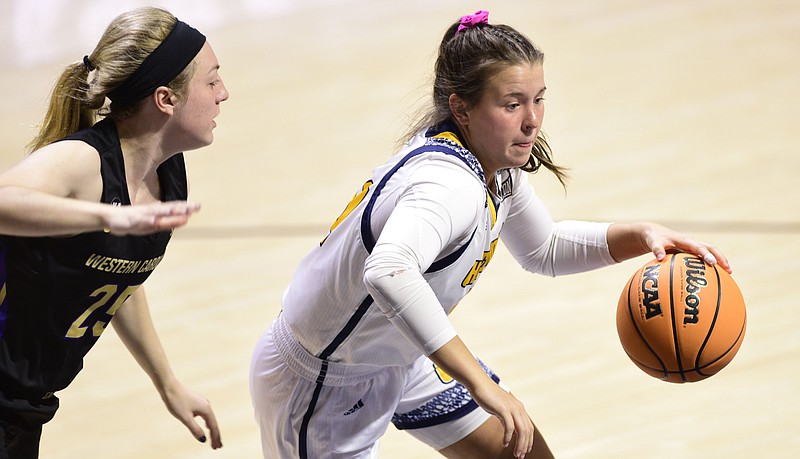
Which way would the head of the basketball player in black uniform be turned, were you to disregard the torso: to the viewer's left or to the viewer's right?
to the viewer's right

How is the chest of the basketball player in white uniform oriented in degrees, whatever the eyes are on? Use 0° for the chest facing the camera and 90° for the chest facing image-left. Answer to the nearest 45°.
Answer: approximately 270°

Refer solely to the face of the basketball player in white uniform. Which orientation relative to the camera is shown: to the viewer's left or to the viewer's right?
to the viewer's right

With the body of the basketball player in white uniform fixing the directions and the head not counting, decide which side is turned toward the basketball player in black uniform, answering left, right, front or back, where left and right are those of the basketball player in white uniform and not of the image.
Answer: back

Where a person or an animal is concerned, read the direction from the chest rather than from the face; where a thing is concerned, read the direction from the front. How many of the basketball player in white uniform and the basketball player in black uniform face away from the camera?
0

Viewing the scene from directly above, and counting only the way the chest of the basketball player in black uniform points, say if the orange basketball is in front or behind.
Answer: in front

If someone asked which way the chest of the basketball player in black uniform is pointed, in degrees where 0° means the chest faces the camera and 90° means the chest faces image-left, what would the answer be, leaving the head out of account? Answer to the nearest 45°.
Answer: approximately 315°

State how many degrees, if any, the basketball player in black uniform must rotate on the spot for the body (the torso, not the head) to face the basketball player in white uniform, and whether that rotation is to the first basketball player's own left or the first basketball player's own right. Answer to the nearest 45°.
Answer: approximately 45° to the first basketball player's own left
